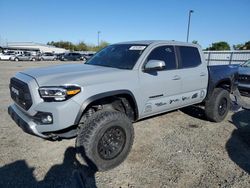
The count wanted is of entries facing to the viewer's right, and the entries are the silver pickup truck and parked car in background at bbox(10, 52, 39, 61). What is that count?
0

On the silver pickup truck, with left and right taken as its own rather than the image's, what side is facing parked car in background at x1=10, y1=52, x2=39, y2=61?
right

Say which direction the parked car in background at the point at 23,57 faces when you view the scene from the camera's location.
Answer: facing the viewer and to the left of the viewer

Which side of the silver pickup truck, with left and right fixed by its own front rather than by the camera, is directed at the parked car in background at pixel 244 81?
back

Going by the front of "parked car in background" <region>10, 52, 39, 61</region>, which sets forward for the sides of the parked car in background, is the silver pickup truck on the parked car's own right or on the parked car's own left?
on the parked car's own left
